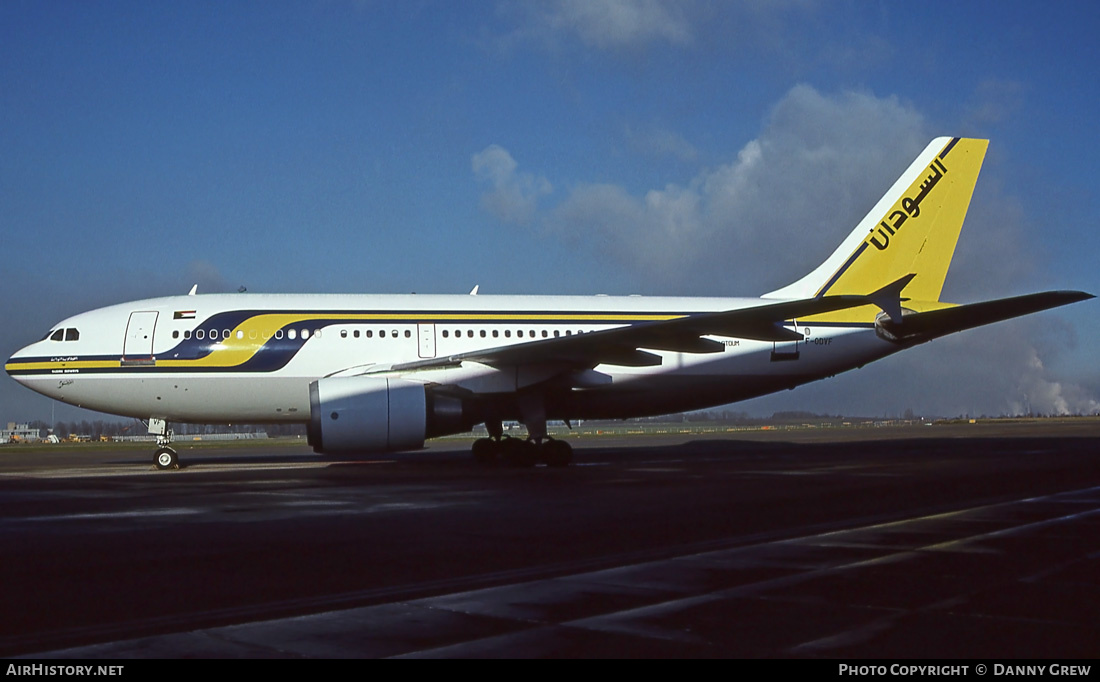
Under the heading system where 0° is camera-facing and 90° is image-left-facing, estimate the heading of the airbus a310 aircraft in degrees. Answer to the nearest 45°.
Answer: approximately 90°
